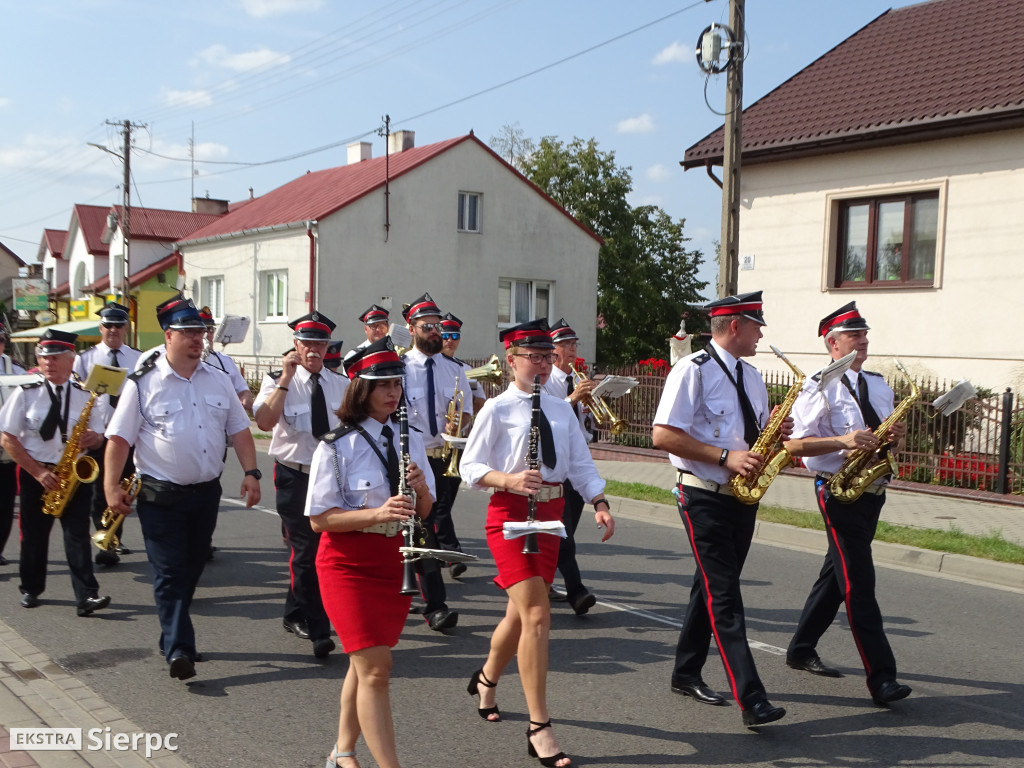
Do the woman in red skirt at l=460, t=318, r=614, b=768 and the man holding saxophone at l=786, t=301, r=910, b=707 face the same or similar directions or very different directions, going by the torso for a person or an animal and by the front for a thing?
same or similar directions

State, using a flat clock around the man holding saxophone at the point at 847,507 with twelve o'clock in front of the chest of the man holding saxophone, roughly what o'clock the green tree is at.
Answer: The green tree is roughly at 7 o'clock from the man holding saxophone.

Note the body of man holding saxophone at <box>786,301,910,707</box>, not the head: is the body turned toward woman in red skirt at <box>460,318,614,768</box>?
no

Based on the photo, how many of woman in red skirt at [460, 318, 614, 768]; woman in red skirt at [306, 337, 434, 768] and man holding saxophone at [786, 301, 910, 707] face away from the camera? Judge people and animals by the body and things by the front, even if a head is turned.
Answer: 0

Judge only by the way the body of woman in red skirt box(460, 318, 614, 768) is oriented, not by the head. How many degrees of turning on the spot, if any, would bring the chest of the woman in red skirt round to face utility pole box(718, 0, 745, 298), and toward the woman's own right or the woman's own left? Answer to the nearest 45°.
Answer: approximately 135° to the woman's own left

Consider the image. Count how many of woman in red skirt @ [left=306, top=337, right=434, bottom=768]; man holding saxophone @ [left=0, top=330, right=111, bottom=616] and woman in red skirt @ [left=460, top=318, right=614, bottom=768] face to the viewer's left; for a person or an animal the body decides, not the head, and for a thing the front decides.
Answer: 0

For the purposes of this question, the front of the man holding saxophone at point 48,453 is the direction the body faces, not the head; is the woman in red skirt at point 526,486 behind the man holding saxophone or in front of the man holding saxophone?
in front

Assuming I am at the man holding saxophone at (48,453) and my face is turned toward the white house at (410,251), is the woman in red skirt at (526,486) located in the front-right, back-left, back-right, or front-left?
back-right

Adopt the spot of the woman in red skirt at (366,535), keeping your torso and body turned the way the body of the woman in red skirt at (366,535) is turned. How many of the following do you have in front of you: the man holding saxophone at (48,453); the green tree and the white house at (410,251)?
0

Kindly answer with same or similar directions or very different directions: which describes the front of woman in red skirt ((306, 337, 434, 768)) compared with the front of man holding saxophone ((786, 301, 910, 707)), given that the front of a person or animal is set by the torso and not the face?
same or similar directions

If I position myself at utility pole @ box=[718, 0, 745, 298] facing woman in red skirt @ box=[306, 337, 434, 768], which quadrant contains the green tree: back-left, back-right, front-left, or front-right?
back-right

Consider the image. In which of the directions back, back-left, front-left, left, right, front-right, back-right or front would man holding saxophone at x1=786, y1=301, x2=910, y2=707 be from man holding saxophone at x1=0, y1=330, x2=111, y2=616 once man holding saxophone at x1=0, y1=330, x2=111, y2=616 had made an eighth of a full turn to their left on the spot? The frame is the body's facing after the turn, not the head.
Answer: front-right

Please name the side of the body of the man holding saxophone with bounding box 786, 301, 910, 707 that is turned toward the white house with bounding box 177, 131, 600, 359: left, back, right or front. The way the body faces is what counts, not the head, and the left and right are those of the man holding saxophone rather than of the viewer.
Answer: back

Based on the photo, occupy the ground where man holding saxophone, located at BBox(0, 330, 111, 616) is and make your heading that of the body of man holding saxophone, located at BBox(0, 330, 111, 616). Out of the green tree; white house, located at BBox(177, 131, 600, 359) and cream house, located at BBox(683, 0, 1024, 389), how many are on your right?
0

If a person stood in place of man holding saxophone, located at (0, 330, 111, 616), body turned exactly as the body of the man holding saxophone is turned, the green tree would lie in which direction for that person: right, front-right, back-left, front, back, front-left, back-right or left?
left

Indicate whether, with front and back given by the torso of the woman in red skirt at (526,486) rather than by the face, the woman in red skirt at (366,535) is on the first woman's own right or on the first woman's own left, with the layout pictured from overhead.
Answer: on the first woman's own right

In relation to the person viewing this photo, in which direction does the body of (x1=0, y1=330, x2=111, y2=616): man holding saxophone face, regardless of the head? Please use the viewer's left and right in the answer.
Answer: facing the viewer and to the right of the viewer

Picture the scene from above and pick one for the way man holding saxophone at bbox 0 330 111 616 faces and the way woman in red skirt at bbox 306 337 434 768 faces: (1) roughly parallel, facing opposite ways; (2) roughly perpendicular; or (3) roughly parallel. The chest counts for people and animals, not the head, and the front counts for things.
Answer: roughly parallel

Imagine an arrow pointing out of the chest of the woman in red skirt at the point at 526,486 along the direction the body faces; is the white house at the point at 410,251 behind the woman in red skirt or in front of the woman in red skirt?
behind
